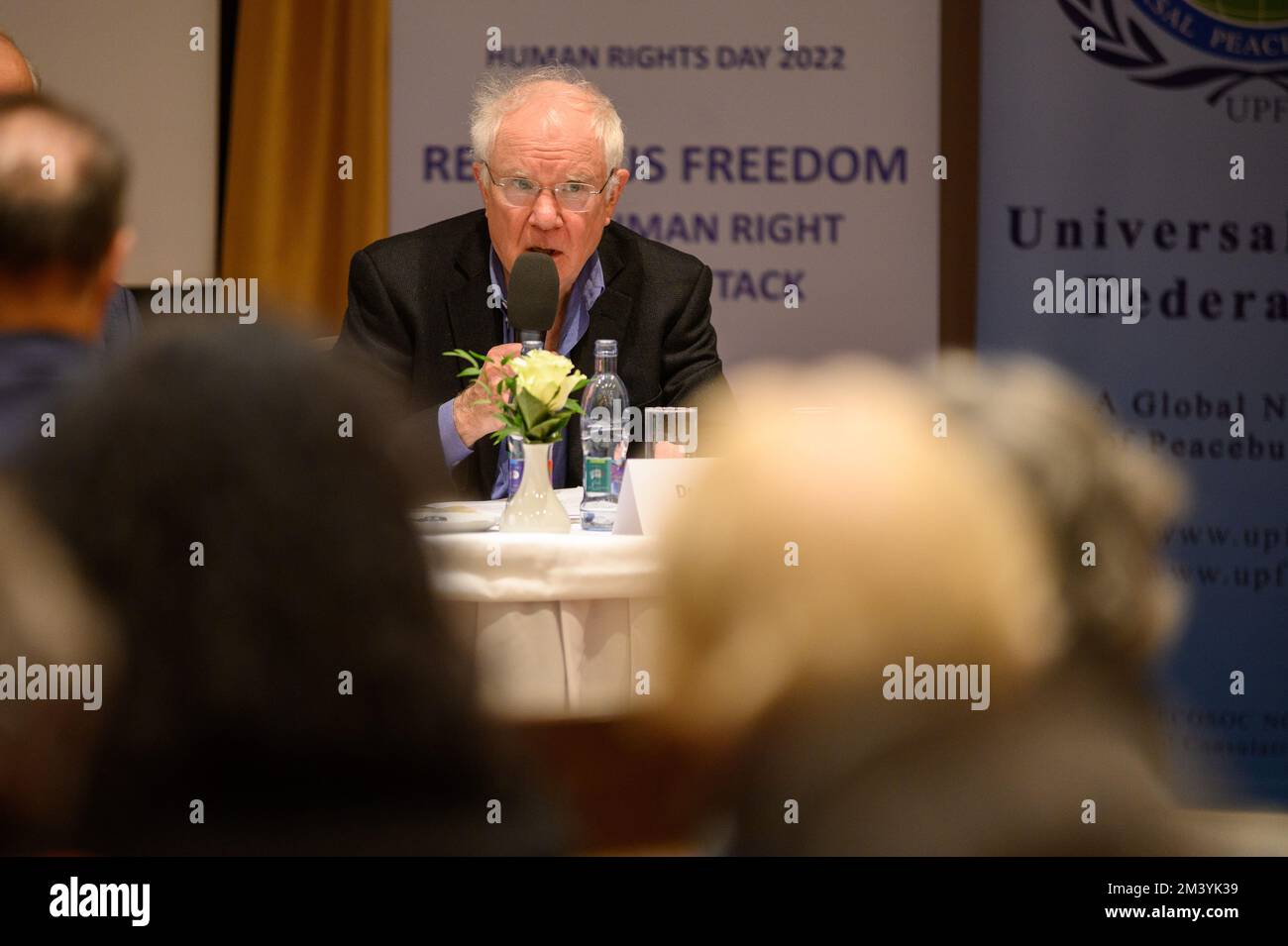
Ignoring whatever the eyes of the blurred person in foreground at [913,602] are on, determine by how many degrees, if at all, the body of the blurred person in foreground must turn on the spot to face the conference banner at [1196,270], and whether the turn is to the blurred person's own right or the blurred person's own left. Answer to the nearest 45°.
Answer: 0° — they already face it

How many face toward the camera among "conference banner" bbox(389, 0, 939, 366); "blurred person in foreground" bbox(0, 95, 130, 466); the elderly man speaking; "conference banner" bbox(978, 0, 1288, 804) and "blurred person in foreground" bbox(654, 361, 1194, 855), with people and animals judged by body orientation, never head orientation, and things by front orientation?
3

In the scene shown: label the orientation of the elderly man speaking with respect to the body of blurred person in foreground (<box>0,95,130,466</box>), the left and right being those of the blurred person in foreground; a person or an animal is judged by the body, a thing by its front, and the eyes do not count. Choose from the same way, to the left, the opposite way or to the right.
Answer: the opposite way

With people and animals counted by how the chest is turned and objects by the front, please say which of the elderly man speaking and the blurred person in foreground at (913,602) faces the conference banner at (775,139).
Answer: the blurred person in foreground

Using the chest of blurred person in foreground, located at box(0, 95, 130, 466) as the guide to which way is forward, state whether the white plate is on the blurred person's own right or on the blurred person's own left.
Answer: on the blurred person's own right

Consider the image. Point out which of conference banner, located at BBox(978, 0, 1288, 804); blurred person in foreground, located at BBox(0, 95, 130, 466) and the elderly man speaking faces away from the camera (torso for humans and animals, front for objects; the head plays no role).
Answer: the blurred person in foreground

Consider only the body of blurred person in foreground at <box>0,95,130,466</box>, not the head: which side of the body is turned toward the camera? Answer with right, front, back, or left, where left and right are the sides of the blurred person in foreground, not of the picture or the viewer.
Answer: back

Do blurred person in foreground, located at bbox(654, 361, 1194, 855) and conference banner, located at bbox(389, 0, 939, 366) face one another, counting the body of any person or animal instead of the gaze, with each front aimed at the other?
yes

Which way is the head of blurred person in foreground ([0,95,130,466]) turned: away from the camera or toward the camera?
away from the camera

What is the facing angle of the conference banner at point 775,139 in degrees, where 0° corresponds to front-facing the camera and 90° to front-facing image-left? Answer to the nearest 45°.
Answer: approximately 0°
